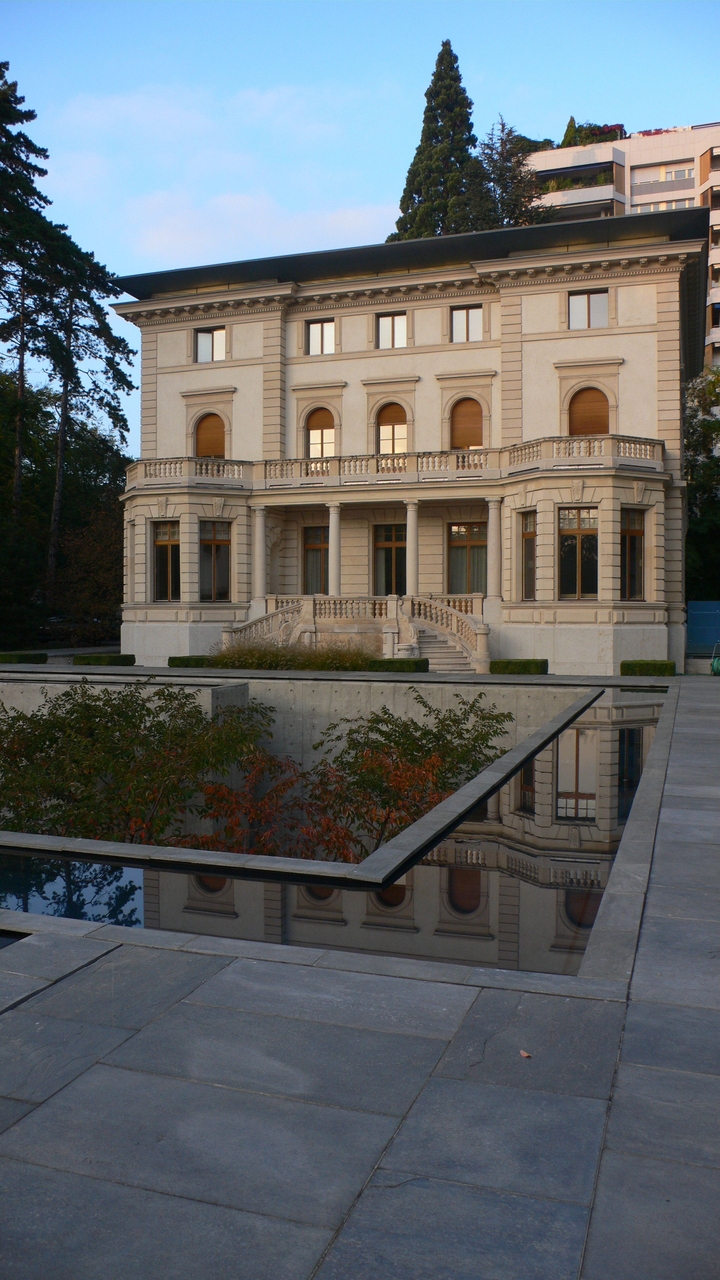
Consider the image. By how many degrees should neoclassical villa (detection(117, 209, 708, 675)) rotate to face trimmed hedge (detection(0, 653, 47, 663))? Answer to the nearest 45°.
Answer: approximately 90° to its right

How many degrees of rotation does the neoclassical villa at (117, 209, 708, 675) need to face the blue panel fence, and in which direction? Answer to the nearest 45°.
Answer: approximately 90° to its left

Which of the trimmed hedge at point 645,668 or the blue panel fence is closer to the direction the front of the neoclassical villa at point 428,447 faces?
the trimmed hedge

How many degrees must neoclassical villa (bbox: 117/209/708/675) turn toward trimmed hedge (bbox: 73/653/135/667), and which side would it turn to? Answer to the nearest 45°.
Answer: approximately 90° to its right

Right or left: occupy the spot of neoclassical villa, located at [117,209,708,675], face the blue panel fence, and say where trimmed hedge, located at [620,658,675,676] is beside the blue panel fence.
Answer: right

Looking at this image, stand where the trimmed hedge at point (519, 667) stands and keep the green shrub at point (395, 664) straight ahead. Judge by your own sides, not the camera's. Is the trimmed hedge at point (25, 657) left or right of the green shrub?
right

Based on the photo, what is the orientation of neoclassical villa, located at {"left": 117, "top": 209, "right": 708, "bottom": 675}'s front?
toward the camera

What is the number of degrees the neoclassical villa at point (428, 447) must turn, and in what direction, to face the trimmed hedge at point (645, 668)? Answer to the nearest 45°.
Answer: approximately 45° to its left

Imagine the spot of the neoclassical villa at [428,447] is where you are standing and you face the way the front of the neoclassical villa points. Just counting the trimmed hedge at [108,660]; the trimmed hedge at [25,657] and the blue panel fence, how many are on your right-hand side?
2
